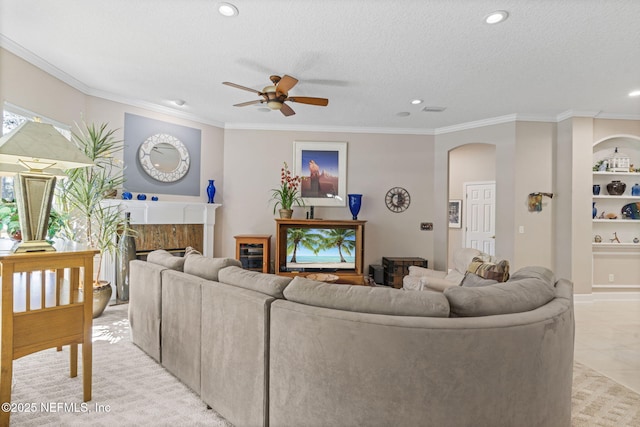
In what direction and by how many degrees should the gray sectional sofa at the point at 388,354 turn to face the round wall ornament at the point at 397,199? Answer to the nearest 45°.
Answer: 0° — it already faces it

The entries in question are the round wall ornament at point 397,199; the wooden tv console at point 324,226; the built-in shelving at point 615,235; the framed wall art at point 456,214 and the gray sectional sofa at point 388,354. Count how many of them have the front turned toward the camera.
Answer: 4

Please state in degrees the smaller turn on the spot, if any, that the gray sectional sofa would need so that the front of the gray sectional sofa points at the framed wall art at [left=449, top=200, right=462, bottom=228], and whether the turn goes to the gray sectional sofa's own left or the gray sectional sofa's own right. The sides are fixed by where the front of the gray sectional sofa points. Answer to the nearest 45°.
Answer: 0° — it already faces it

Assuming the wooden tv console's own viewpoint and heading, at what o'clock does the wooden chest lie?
The wooden chest is roughly at 9 o'clock from the wooden tv console.

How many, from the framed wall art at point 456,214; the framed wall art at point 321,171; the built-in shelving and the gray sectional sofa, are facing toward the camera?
3

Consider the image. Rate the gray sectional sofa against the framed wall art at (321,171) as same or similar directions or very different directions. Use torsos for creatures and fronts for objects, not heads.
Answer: very different directions

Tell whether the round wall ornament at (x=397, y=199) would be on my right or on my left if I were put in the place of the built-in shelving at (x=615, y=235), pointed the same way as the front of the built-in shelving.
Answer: on my right
